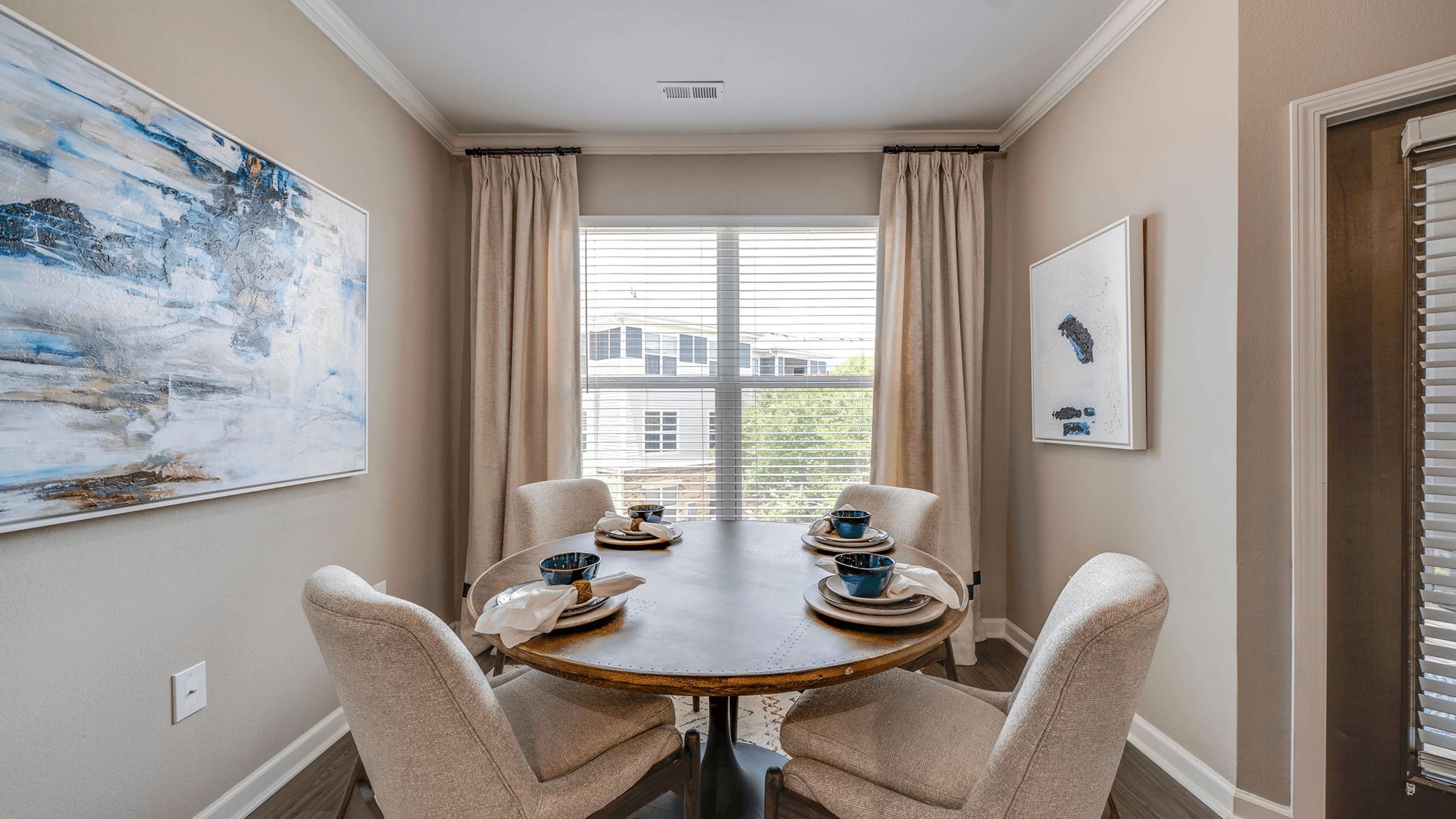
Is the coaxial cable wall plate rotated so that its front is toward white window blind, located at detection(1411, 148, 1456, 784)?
yes

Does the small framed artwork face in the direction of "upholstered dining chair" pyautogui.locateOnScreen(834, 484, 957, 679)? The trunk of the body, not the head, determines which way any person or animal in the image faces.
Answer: yes

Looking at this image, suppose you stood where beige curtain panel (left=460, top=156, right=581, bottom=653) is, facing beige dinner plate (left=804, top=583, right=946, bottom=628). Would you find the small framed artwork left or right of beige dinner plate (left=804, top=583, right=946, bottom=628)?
left

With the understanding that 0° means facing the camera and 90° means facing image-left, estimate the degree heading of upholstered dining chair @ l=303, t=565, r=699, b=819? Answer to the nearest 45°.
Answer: approximately 225°

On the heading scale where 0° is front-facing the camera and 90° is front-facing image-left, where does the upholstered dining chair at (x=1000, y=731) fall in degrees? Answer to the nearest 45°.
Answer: approximately 135°

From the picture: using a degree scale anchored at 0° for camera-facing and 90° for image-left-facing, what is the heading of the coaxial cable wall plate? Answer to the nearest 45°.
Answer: approximately 315°

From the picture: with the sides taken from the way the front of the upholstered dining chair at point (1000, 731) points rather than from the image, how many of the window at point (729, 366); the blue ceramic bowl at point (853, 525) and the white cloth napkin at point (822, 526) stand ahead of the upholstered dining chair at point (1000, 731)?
3

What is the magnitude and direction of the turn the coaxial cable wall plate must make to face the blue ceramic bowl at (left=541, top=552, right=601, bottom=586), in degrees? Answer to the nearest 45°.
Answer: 0° — it already faces it

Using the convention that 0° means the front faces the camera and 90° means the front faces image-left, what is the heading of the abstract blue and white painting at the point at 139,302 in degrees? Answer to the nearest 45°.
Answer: approximately 315°
